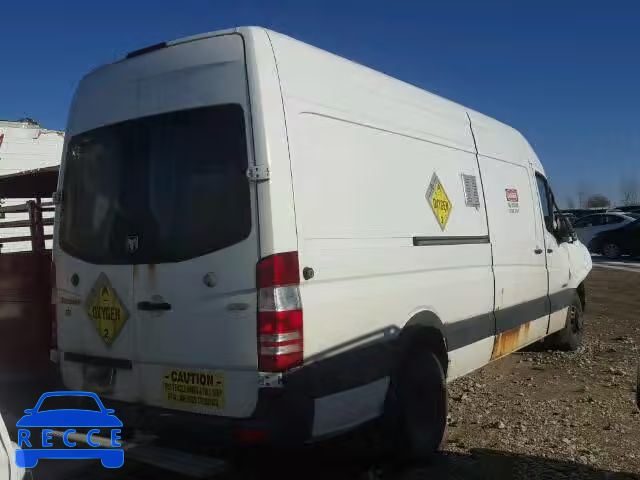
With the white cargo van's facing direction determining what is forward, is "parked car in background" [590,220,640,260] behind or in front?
in front

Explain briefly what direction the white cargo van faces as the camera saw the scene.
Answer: facing away from the viewer and to the right of the viewer
